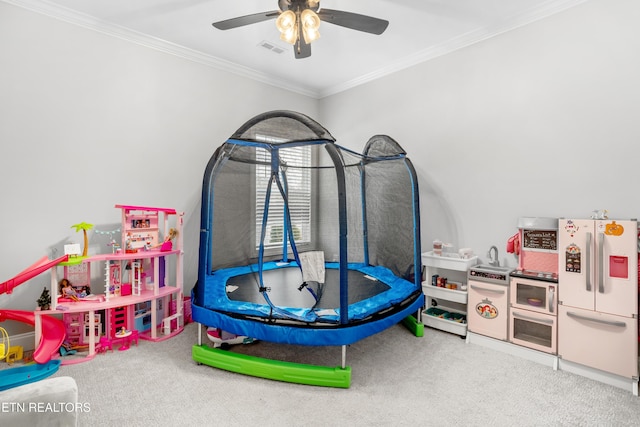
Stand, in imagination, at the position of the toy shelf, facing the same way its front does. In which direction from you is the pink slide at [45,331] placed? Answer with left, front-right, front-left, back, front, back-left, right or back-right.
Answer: front

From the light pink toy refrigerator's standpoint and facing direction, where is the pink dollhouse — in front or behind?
in front

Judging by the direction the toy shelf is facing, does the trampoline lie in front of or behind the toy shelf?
in front

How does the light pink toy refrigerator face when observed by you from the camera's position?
facing the viewer and to the left of the viewer

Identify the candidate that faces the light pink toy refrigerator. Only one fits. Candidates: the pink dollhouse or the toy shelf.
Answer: the pink dollhouse

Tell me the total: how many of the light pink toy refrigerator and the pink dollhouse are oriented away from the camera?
0

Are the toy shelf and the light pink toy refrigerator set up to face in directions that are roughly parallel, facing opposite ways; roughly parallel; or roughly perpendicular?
roughly parallel

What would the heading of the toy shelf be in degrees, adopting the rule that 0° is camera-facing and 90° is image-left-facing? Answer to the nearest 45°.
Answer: approximately 45°

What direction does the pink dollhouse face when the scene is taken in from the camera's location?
facing the viewer and to the right of the viewer

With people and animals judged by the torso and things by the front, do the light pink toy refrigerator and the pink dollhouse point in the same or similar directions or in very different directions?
very different directions

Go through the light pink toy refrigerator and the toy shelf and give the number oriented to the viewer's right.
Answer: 0
